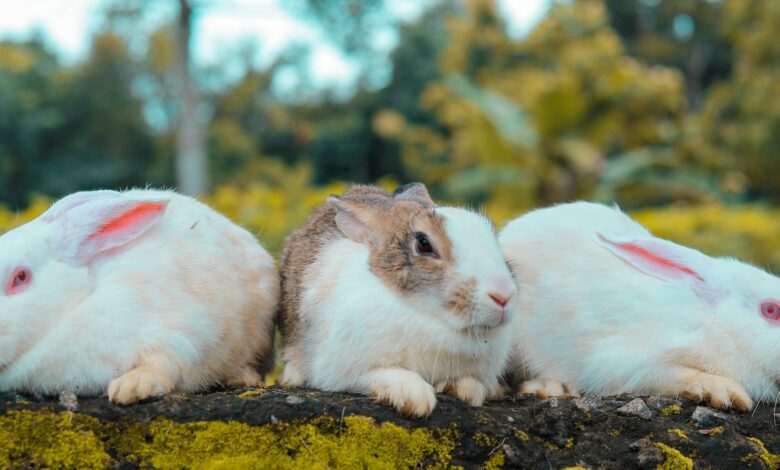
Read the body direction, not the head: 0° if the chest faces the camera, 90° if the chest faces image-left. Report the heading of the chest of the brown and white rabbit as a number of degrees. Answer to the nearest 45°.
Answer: approximately 315°

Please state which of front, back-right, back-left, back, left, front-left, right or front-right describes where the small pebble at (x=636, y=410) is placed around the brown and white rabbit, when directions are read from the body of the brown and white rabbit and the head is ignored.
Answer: front-left

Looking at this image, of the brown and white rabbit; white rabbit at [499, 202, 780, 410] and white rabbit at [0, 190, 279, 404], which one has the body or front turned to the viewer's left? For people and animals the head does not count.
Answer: white rabbit at [0, 190, 279, 404]

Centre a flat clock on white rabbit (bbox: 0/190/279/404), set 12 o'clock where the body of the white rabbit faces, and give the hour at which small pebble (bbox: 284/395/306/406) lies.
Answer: The small pebble is roughly at 7 o'clock from the white rabbit.

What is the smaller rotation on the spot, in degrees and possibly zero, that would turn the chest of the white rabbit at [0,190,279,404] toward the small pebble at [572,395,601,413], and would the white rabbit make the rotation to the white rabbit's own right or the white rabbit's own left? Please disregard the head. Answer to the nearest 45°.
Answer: approximately 180°

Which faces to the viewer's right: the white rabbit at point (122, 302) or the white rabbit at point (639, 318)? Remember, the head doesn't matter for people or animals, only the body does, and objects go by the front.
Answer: the white rabbit at point (639, 318)

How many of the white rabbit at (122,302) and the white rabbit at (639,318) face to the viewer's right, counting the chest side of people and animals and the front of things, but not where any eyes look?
1

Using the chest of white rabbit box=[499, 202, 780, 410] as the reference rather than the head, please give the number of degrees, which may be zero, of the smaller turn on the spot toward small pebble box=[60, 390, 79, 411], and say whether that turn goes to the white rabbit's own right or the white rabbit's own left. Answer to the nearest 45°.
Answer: approximately 135° to the white rabbit's own right

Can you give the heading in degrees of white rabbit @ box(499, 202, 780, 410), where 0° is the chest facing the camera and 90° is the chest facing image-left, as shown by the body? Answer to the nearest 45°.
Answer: approximately 270°

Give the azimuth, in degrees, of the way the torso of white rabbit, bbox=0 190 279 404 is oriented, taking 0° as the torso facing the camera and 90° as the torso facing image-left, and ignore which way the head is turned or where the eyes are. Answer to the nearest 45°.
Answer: approximately 90°
